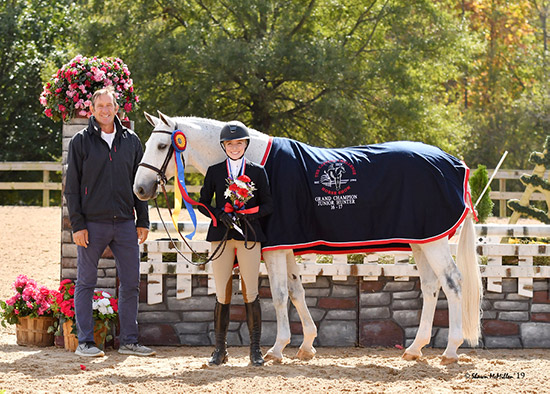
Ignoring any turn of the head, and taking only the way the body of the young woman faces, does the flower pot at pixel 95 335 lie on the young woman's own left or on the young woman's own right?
on the young woman's own right

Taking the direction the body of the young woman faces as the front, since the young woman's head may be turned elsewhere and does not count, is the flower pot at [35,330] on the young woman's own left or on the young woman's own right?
on the young woman's own right

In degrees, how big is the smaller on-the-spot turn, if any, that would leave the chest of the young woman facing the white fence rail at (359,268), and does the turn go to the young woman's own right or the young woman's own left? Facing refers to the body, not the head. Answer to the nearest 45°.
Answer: approximately 135° to the young woman's own left

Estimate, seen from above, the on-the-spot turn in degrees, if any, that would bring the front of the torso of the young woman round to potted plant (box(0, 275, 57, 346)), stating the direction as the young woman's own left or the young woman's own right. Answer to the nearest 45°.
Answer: approximately 135° to the young woman's own right

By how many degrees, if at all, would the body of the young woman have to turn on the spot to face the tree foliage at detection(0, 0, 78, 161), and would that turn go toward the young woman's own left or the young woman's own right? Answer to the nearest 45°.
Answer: approximately 180°

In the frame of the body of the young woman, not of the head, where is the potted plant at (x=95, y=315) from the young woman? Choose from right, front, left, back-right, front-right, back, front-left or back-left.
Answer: back-right

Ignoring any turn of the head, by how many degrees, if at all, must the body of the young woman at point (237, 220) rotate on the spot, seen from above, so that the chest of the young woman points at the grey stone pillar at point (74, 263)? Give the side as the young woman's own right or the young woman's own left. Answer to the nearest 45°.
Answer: approximately 135° to the young woman's own right

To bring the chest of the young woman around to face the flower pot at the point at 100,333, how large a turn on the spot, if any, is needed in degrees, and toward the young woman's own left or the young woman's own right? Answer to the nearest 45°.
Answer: approximately 135° to the young woman's own right

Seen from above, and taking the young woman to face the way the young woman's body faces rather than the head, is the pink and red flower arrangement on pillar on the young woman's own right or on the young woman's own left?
on the young woman's own right

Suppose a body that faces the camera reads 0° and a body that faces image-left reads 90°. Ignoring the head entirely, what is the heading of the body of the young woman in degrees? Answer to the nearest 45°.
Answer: approximately 0°

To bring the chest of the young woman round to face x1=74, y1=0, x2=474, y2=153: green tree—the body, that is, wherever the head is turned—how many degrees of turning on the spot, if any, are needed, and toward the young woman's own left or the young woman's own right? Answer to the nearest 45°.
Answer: approximately 180°
